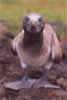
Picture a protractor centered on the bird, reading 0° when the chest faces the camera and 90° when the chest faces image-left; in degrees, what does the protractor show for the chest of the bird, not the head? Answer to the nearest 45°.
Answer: approximately 0°
